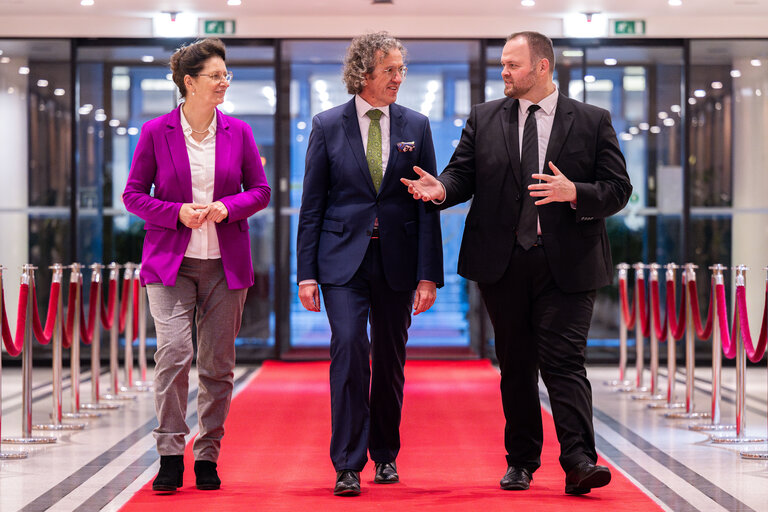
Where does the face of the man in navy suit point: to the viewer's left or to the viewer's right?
to the viewer's right

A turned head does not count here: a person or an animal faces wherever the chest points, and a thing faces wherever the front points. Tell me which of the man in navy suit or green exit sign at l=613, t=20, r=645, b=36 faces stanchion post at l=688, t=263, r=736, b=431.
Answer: the green exit sign

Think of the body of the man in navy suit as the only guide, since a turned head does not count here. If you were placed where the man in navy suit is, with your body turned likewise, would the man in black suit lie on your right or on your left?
on your left

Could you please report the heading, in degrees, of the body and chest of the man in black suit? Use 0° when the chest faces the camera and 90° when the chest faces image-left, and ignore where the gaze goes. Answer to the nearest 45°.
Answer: approximately 0°

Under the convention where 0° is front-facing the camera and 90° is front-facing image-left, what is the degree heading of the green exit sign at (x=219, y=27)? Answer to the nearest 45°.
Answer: approximately 0°

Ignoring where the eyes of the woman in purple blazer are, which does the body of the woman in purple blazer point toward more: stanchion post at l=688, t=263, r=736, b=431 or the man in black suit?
the man in black suit

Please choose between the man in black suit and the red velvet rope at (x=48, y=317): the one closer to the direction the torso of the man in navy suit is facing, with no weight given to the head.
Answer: the man in black suit

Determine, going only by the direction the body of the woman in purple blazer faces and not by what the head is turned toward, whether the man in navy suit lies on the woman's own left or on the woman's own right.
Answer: on the woman's own left

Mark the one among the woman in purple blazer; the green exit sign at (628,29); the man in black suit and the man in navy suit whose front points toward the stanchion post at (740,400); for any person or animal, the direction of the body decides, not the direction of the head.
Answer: the green exit sign

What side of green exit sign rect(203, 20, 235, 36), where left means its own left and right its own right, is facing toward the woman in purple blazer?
front
